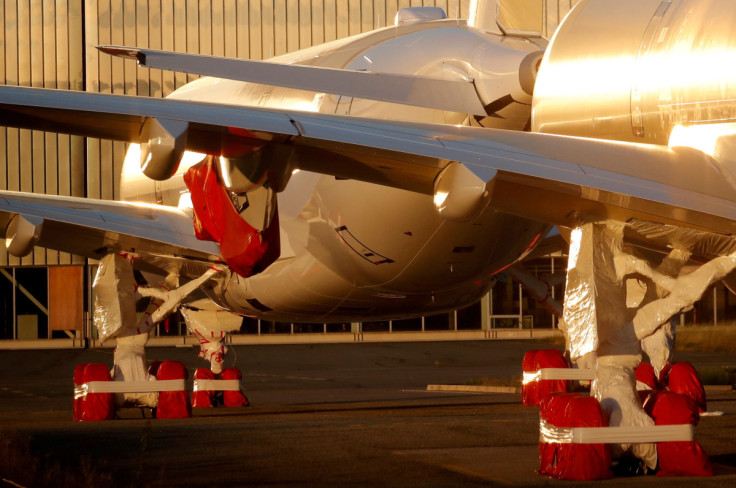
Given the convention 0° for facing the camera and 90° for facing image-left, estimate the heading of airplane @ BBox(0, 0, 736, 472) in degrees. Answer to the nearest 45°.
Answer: approximately 135°

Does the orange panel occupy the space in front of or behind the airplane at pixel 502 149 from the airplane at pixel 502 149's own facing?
in front
